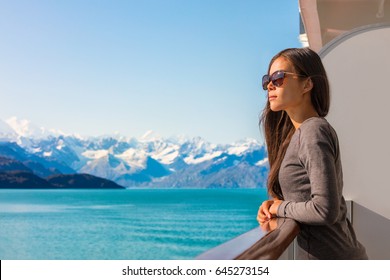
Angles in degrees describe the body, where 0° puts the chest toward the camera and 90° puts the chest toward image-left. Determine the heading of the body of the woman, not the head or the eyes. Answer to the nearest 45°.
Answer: approximately 90°
